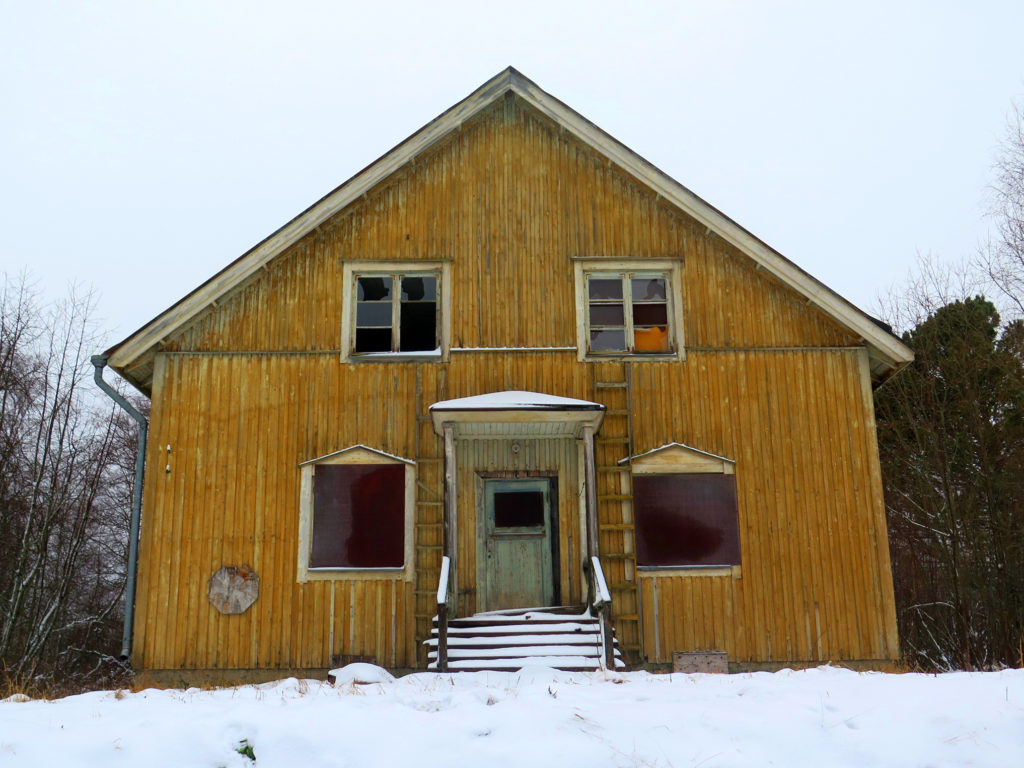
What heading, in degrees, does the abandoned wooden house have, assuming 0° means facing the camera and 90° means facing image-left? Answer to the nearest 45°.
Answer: approximately 0°
